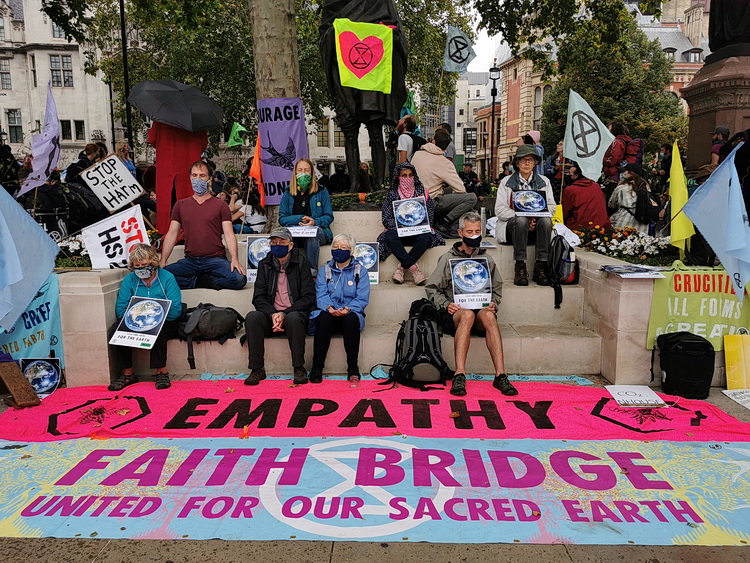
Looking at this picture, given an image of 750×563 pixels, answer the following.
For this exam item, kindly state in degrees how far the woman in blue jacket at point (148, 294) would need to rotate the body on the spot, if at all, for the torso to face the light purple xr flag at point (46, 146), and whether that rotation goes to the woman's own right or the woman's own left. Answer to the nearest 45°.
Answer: approximately 135° to the woman's own right

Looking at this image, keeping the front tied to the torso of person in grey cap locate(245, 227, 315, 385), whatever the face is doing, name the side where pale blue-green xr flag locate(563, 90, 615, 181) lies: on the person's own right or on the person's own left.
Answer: on the person's own left

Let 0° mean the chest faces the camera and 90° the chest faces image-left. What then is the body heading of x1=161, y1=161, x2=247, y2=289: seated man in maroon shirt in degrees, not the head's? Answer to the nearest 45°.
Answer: approximately 0°

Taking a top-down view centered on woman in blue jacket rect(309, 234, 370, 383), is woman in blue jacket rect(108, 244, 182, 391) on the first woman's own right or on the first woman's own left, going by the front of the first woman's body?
on the first woman's own right

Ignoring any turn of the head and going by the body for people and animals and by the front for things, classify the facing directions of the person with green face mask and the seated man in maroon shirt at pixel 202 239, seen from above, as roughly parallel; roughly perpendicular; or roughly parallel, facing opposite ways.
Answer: roughly parallel

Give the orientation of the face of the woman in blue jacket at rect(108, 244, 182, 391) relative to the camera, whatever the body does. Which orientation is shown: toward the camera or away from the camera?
toward the camera

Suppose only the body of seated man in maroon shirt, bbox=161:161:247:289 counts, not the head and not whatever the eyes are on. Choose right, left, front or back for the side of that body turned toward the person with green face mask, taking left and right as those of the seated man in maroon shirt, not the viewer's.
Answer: left

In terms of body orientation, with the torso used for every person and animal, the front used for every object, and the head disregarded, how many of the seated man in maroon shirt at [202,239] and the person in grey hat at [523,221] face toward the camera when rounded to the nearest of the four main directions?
2

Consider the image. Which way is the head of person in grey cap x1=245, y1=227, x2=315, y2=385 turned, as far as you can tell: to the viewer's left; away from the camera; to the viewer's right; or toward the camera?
toward the camera

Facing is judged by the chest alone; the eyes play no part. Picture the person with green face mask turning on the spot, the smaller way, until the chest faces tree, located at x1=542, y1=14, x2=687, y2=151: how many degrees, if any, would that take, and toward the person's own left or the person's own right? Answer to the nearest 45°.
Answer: approximately 135° to the person's own left

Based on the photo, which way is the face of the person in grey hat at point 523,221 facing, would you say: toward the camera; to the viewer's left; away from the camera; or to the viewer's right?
toward the camera

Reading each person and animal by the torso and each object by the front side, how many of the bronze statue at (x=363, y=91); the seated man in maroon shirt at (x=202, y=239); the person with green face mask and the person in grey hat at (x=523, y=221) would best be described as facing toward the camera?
4

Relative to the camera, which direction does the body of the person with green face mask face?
toward the camera

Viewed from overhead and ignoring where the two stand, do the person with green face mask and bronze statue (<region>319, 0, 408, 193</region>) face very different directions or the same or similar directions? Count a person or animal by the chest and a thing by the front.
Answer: same or similar directions

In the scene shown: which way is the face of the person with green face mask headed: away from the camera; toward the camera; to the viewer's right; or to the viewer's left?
toward the camera

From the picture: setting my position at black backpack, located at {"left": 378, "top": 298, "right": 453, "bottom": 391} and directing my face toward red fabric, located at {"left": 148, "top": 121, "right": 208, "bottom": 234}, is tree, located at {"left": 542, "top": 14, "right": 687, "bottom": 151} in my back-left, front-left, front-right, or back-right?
front-right

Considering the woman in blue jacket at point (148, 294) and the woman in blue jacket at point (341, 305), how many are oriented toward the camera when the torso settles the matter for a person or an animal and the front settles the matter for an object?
2

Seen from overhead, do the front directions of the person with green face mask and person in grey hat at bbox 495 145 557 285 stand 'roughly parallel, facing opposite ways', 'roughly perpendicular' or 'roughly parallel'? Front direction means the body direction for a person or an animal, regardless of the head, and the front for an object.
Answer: roughly parallel

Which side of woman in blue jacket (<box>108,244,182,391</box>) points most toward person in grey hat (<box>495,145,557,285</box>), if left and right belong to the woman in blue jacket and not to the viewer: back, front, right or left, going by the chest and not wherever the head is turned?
left

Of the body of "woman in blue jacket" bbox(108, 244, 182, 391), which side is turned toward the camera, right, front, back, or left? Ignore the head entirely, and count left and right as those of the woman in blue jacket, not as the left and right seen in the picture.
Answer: front
